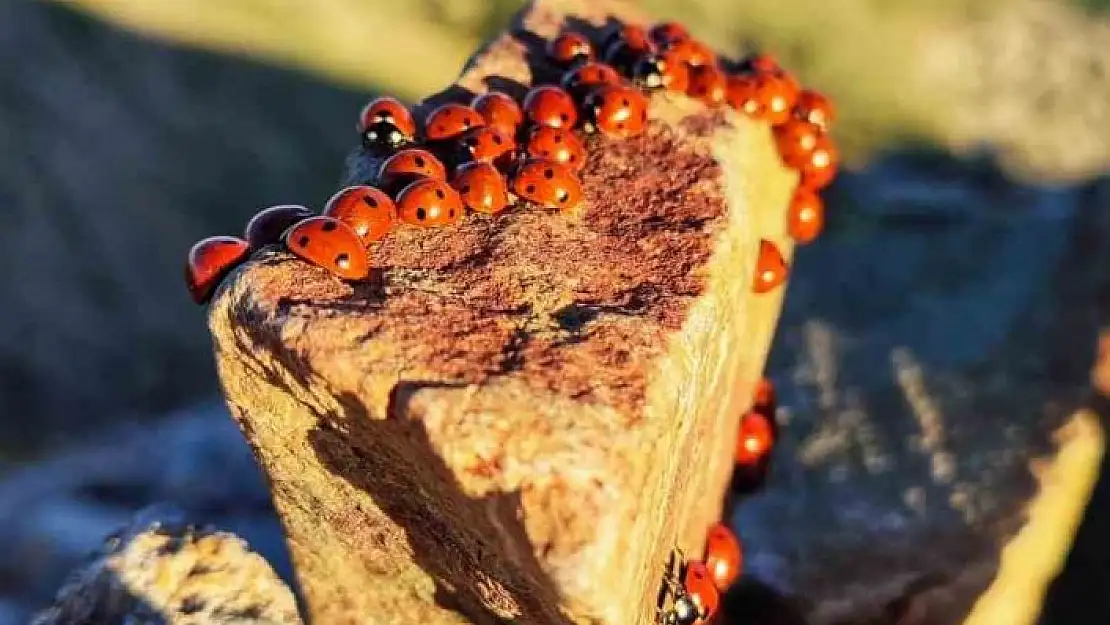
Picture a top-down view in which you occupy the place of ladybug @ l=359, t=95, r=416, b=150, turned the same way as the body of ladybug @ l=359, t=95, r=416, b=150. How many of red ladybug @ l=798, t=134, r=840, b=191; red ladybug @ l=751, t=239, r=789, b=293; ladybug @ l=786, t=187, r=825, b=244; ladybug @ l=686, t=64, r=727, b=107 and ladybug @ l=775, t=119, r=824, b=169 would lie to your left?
5

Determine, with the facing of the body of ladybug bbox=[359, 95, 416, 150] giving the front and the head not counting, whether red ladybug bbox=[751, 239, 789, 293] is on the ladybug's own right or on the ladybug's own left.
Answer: on the ladybug's own left

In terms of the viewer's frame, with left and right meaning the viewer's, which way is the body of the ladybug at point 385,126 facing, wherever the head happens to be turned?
facing the viewer

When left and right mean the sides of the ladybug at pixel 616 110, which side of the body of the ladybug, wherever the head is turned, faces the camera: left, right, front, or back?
left
